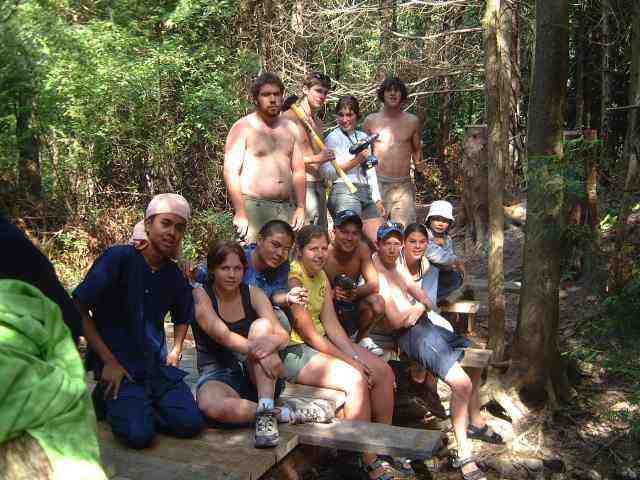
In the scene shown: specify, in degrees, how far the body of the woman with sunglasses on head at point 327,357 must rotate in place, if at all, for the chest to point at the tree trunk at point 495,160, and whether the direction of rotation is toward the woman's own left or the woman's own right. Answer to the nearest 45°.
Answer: approximately 90° to the woman's own left

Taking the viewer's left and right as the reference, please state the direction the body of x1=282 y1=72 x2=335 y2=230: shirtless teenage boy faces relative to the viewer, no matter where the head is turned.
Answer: facing the viewer and to the right of the viewer

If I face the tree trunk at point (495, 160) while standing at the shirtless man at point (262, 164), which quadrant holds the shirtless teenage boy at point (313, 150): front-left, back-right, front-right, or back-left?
front-left

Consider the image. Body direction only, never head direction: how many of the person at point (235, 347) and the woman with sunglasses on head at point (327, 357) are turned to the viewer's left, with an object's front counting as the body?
0

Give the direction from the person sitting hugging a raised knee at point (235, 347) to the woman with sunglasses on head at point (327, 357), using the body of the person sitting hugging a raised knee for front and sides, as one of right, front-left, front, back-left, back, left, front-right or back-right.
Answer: left

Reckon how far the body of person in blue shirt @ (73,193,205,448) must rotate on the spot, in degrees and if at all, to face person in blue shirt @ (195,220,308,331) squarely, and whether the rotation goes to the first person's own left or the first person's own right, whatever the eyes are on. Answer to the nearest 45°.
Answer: approximately 90° to the first person's own left

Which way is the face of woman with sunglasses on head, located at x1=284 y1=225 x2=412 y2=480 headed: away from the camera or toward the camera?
toward the camera

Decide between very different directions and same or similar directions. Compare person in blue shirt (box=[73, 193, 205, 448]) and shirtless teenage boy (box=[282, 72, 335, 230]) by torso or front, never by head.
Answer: same or similar directions

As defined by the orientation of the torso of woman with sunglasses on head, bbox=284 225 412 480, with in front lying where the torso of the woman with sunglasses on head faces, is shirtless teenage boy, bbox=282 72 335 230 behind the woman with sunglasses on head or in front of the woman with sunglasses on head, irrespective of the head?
behind

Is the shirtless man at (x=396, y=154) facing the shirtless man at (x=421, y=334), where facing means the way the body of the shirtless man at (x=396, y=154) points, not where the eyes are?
yes

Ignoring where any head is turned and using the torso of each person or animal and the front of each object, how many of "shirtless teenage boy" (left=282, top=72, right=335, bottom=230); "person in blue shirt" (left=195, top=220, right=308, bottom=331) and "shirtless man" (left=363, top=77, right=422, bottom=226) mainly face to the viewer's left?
0

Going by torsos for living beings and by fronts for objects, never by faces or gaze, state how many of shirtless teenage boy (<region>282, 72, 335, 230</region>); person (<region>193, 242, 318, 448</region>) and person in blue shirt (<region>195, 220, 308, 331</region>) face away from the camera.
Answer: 0

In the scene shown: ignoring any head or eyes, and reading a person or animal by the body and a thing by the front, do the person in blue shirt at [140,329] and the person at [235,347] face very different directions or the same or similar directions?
same or similar directions

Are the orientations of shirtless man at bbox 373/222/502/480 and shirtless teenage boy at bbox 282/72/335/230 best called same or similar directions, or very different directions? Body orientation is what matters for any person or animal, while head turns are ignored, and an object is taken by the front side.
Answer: same or similar directions

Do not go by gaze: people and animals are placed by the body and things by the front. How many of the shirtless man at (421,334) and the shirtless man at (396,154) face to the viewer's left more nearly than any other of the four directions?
0

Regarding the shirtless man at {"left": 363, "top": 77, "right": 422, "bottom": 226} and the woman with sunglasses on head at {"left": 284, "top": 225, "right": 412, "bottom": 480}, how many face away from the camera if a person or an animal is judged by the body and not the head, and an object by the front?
0

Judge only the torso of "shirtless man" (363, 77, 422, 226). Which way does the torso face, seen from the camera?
toward the camera

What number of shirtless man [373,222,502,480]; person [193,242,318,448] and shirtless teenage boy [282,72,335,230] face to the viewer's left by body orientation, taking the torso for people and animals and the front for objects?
0
